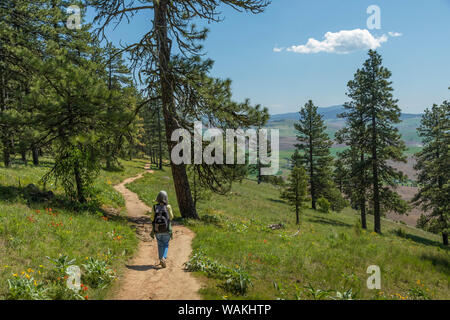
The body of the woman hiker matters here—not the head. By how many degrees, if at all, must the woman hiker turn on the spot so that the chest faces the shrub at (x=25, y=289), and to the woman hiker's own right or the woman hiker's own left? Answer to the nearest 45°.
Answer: approximately 135° to the woman hiker's own left

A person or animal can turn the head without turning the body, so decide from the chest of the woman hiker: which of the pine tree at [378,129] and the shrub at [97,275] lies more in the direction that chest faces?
the pine tree

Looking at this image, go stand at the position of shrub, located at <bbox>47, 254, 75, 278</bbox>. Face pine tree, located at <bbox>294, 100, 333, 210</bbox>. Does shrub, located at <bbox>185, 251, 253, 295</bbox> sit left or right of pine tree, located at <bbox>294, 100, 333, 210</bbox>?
right

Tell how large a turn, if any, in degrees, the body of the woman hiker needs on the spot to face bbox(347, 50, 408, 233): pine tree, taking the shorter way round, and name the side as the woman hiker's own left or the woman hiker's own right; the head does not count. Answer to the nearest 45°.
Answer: approximately 45° to the woman hiker's own right

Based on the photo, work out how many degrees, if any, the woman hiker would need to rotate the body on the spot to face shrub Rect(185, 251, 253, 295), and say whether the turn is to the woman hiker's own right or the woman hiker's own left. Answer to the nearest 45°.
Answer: approximately 135° to the woman hiker's own right

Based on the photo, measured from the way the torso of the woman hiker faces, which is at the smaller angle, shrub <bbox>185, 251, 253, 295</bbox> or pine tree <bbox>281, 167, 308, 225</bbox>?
the pine tree

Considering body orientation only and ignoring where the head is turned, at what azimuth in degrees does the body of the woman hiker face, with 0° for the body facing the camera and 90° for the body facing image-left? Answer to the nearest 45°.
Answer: approximately 180°
